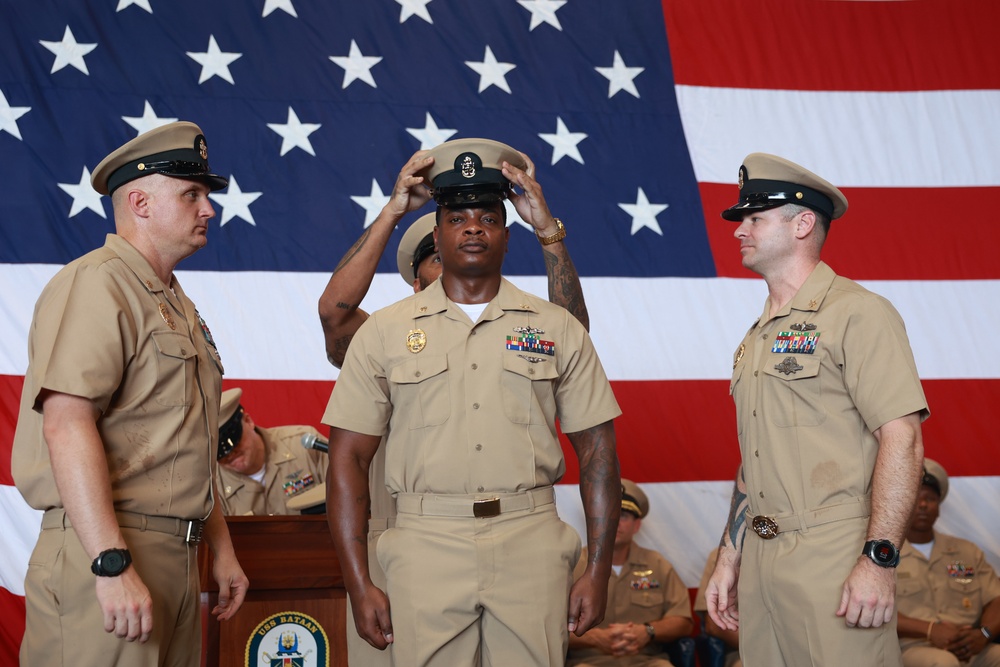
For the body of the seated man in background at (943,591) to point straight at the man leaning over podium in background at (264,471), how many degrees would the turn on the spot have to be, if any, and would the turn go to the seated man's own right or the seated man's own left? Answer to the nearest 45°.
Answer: approximately 45° to the seated man's own right

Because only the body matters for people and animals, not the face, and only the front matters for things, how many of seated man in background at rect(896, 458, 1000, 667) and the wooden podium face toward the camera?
2

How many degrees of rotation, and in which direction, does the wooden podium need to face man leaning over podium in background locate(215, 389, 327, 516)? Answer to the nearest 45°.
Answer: approximately 180°

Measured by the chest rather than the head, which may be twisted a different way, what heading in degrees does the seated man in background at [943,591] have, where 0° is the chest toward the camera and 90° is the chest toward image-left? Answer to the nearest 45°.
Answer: approximately 0°
